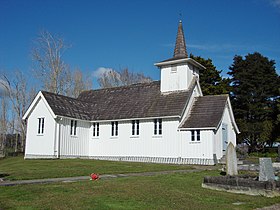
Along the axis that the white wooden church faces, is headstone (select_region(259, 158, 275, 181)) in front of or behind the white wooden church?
in front

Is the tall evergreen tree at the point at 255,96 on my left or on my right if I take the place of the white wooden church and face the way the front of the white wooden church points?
on my left

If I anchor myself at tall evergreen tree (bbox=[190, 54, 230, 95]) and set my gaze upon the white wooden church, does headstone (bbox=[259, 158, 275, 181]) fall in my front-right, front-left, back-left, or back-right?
front-left

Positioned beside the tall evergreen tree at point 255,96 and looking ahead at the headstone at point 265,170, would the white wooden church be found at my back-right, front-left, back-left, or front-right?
front-right

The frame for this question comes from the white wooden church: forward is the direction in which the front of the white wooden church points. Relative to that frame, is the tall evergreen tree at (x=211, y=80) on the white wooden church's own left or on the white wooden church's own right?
on the white wooden church's own left

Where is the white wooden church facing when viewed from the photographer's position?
facing the viewer and to the right of the viewer
